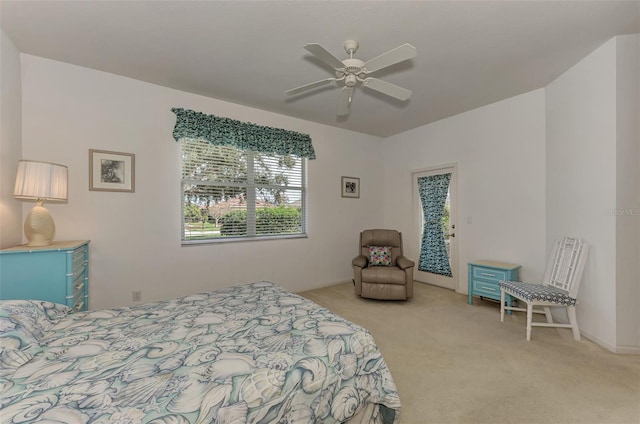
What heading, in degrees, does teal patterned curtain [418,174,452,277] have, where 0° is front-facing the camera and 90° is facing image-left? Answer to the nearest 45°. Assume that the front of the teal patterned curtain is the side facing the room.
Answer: approximately 45°

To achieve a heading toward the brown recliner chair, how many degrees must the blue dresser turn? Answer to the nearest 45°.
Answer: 0° — it already faces it

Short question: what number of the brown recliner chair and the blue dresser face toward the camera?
1

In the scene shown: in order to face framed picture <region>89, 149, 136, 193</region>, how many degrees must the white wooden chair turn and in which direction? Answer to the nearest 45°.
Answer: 0° — it already faces it

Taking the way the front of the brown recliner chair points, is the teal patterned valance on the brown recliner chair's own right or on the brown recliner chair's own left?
on the brown recliner chair's own right

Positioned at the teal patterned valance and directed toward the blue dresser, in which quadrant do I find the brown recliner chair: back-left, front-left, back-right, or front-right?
back-left

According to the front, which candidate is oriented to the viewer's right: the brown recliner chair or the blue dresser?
the blue dresser

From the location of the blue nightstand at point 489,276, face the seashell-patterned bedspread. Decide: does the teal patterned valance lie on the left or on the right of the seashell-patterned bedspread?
right

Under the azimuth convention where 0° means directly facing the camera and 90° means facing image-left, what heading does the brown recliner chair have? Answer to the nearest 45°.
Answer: approximately 0°

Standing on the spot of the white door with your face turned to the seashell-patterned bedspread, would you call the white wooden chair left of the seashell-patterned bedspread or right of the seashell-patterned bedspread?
left

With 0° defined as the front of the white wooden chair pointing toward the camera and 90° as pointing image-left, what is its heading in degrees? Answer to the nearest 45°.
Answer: approximately 45°

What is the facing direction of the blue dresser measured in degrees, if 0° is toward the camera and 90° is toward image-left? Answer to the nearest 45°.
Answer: approximately 270°
